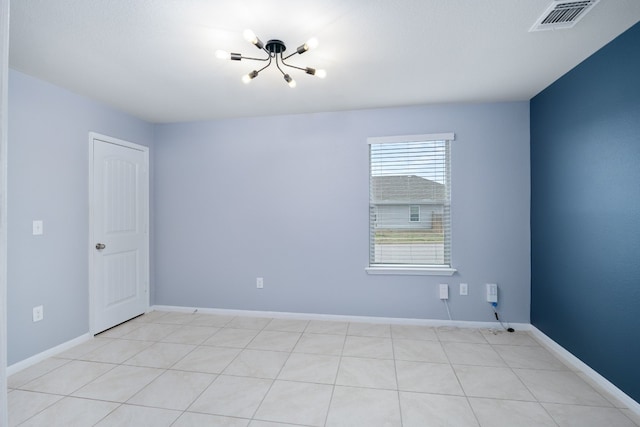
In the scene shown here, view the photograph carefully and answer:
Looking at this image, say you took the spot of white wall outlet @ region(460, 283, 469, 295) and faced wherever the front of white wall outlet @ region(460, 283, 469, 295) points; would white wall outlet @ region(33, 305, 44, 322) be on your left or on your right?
on your right

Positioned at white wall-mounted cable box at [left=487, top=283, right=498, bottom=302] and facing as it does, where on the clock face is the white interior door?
The white interior door is roughly at 2 o'clock from the white wall-mounted cable box.

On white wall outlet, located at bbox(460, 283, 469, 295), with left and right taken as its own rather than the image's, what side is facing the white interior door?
right

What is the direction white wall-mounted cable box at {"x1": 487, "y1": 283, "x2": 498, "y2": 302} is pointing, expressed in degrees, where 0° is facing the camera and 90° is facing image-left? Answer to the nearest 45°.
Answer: approximately 0°

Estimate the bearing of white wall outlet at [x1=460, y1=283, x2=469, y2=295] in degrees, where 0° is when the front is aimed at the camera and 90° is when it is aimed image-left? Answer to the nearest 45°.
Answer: approximately 0°

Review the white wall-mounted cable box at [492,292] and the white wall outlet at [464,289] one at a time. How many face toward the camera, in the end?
2

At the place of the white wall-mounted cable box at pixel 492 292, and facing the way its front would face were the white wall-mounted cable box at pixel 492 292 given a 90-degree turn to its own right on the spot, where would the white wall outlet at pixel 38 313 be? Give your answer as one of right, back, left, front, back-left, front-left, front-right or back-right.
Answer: front-left
